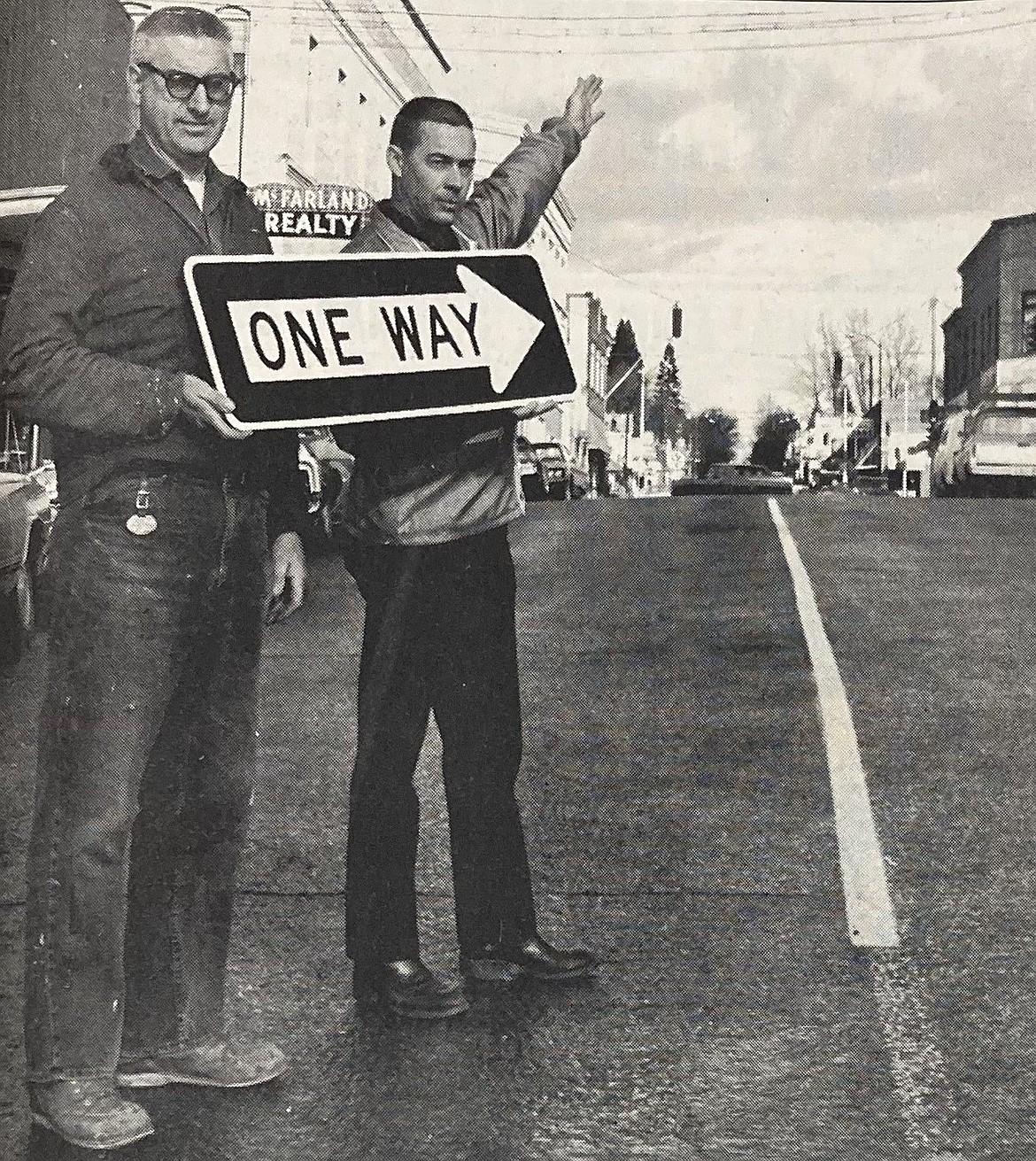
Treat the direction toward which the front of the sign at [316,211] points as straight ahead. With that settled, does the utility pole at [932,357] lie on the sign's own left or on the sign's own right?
on the sign's own left

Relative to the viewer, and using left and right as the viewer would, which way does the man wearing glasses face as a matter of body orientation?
facing the viewer and to the right of the viewer

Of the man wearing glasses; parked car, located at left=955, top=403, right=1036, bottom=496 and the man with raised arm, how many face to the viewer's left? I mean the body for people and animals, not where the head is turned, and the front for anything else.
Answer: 0

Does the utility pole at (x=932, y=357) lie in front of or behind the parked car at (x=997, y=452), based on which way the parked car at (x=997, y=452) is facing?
in front

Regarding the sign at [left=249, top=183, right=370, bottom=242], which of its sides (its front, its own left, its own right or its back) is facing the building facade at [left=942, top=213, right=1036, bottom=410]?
left

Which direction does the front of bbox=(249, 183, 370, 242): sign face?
toward the camera
